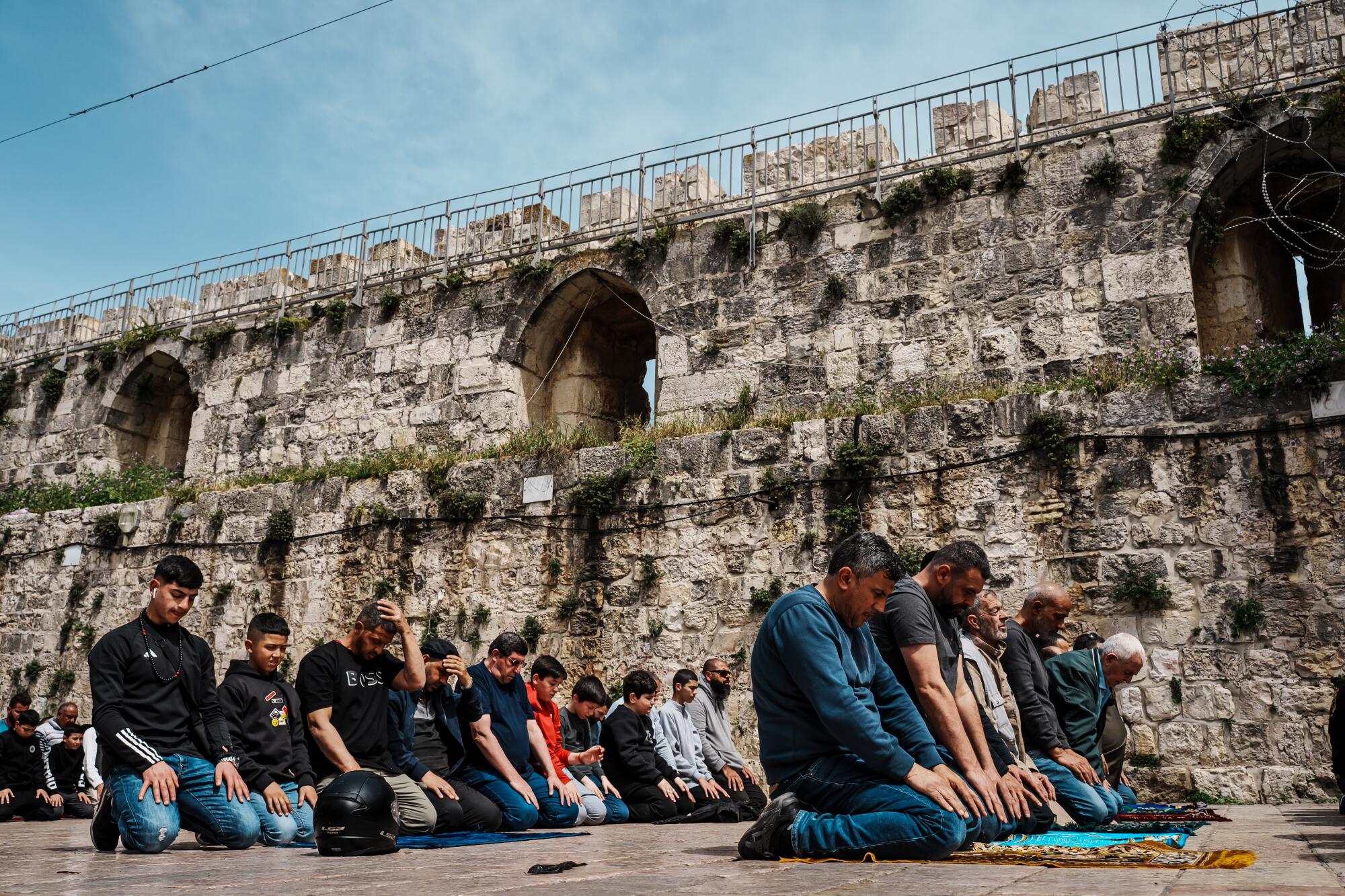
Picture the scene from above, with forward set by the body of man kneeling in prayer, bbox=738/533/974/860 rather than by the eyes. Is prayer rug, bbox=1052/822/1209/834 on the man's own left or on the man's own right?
on the man's own left

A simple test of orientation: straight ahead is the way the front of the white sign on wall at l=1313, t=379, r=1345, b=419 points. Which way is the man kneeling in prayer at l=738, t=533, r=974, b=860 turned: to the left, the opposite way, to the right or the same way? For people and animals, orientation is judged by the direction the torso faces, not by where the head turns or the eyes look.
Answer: to the left

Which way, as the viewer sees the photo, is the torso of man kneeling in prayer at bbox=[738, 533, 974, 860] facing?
to the viewer's right

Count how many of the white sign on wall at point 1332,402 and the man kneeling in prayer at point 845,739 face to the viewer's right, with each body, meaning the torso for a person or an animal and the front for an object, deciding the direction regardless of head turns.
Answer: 1

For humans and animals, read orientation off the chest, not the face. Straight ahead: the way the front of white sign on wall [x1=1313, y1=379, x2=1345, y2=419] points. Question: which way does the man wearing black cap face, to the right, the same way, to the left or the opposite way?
to the left

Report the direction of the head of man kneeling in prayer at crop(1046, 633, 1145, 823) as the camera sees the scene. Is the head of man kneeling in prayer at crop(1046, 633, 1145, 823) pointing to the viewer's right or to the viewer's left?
to the viewer's right

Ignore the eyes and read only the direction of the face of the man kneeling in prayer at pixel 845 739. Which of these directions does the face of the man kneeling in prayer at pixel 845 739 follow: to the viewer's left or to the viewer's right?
to the viewer's right

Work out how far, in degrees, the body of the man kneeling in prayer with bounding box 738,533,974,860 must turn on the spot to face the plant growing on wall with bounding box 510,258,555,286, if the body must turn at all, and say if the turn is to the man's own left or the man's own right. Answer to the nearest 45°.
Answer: approximately 135° to the man's own left

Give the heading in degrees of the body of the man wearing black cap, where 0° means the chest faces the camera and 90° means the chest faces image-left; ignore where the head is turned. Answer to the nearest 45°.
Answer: approximately 315°

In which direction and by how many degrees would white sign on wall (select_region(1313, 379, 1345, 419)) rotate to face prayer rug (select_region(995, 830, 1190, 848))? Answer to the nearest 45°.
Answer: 0° — it already faces it

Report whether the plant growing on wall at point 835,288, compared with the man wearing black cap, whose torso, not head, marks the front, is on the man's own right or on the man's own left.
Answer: on the man's own left

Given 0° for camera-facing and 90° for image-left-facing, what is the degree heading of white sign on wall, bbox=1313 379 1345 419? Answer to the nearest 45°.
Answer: approximately 0°
